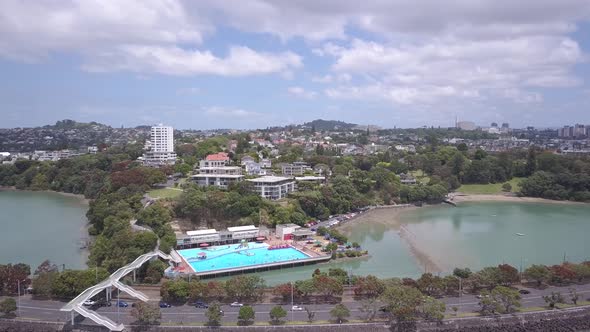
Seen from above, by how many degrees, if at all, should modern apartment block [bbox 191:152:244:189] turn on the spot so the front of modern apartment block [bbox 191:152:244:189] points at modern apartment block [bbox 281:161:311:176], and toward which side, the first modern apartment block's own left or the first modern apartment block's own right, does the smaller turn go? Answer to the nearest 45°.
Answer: approximately 135° to the first modern apartment block's own left

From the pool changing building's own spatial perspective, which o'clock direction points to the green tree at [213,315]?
The green tree is roughly at 12 o'clock from the pool changing building.

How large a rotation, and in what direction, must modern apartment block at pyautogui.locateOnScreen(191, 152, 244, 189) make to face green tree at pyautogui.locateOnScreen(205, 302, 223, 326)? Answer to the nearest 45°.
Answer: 0° — it already faces it

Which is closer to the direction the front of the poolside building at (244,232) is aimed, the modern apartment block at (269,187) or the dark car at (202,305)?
the dark car

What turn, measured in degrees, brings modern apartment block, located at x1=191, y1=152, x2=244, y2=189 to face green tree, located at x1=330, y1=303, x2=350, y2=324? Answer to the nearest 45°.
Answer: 0° — it already faces it

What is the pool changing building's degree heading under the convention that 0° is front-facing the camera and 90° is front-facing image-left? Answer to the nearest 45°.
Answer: approximately 0°
